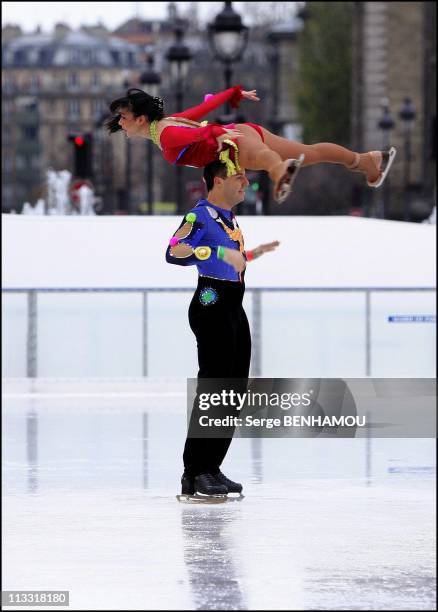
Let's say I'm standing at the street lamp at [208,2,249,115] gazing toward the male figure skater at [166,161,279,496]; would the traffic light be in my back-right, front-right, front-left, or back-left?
back-right

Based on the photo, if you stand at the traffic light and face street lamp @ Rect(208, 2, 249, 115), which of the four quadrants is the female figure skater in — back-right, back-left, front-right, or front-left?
front-right

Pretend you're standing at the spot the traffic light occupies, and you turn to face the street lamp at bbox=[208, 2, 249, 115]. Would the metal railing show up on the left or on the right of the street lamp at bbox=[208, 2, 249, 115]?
right

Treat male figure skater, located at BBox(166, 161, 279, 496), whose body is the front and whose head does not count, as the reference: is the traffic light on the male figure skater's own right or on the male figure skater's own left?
on the male figure skater's own left

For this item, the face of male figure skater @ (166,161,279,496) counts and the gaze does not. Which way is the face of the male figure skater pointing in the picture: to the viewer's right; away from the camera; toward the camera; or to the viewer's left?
to the viewer's right

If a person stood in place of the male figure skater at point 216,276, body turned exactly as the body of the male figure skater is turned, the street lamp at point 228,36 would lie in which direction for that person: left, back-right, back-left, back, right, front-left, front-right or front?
left

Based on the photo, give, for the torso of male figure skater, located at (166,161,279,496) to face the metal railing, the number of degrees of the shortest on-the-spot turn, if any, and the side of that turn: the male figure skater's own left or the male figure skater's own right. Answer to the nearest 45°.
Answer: approximately 90° to the male figure skater's own left
